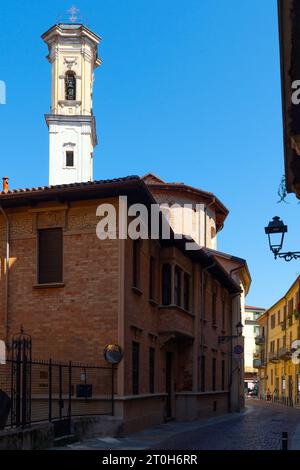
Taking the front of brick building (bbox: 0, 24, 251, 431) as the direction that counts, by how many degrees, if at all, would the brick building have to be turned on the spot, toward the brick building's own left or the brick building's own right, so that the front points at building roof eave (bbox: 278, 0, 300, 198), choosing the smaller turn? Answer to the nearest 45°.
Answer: approximately 45° to the brick building's own right

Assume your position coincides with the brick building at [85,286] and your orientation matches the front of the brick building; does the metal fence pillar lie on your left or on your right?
on your right

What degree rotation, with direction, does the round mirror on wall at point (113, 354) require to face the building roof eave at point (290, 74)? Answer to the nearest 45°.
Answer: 0° — it already faces it
